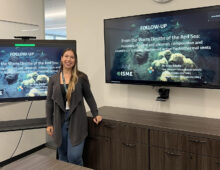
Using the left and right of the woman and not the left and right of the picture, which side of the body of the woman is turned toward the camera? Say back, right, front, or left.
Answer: front

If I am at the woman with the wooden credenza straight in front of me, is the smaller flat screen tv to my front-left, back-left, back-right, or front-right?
back-left

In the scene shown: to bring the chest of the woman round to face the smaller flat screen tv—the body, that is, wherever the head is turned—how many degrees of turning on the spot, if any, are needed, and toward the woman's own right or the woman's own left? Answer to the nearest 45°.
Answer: approximately 135° to the woman's own right

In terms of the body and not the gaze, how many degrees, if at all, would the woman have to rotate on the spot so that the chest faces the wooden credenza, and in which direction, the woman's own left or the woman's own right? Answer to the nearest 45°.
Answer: approximately 90° to the woman's own left

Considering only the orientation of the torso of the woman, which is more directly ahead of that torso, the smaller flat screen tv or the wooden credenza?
the wooden credenza
